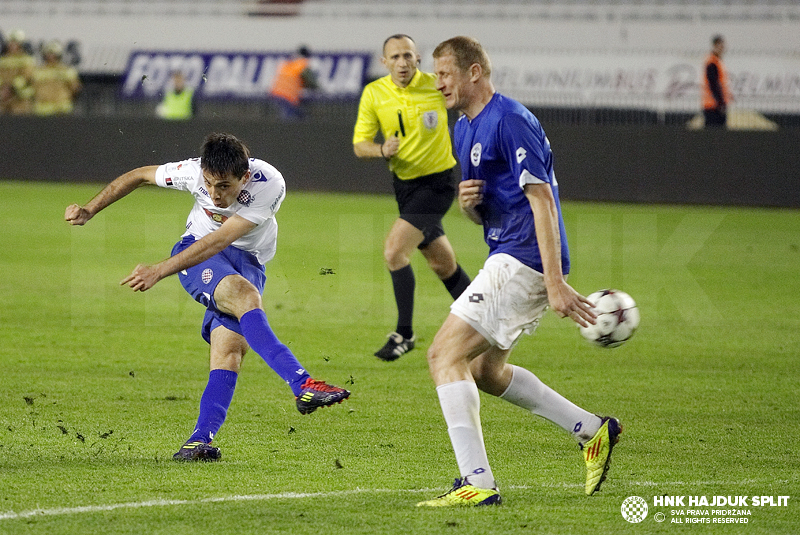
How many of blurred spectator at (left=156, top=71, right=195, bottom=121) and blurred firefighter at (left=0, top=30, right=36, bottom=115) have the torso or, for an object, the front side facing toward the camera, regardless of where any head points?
2

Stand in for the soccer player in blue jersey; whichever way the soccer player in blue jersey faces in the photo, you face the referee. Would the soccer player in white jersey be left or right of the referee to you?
left

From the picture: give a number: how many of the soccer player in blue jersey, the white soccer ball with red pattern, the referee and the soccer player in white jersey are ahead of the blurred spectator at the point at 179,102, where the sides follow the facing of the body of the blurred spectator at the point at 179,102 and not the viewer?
4

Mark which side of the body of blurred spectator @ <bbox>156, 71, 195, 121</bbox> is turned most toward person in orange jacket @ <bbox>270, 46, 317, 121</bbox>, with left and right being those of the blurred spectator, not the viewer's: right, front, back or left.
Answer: left

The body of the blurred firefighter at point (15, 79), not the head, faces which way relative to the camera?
toward the camera

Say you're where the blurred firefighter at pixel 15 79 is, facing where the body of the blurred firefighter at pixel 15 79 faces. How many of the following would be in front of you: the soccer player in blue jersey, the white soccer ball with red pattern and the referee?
3

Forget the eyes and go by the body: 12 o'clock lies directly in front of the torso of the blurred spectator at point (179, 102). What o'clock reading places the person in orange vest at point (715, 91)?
The person in orange vest is roughly at 10 o'clock from the blurred spectator.

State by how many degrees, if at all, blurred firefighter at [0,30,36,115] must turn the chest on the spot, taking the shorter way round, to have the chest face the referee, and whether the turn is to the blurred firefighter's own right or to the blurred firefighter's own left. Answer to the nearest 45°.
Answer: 0° — they already face them

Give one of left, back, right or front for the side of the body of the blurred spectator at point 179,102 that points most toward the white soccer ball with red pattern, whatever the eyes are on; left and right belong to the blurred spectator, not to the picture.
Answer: front

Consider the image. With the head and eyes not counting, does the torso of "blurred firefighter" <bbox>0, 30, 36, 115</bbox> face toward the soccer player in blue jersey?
yes

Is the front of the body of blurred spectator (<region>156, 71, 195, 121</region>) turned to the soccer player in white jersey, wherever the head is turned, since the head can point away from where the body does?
yes

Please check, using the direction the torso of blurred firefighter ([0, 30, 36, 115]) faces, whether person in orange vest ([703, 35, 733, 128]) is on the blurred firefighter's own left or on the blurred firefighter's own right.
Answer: on the blurred firefighter's own left

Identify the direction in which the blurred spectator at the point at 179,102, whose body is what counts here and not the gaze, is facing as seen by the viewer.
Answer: toward the camera
